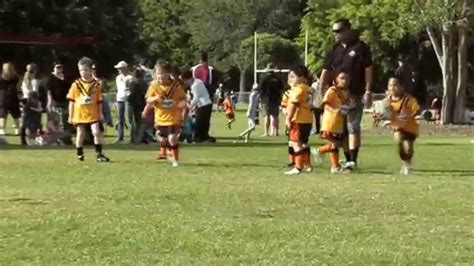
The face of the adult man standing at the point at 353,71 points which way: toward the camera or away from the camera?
toward the camera

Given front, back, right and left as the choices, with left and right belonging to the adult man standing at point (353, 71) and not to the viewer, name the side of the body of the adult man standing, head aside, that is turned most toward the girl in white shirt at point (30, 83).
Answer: right

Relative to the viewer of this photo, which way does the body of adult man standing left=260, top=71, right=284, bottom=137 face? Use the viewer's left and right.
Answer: facing away from the viewer

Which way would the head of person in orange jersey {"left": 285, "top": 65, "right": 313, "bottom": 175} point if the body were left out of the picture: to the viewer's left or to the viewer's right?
to the viewer's left

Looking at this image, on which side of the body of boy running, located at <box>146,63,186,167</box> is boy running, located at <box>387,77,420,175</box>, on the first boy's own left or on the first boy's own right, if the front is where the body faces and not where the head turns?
on the first boy's own left
